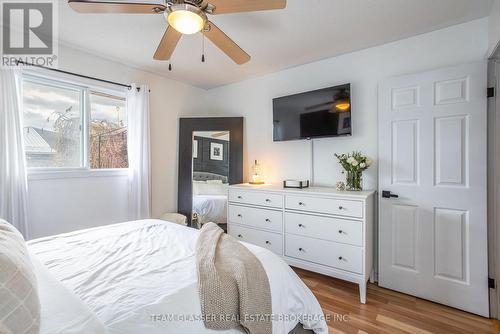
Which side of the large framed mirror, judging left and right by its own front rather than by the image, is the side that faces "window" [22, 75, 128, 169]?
right

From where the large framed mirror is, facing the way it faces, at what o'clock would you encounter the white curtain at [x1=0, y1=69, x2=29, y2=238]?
The white curtain is roughly at 2 o'clock from the large framed mirror.

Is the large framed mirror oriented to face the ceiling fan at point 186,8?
yes

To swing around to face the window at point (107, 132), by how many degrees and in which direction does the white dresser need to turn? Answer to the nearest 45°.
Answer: approximately 45° to its right

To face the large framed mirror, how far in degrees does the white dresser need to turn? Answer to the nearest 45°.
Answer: approximately 90° to its right

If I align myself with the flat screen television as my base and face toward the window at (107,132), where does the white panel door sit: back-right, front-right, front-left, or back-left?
back-left

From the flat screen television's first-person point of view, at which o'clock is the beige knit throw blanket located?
The beige knit throw blanket is roughly at 11 o'clock from the flat screen television.

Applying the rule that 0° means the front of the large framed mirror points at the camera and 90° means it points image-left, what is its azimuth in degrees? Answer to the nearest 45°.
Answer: approximately 0°

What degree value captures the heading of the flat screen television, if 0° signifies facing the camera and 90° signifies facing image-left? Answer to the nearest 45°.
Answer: approximately 45°

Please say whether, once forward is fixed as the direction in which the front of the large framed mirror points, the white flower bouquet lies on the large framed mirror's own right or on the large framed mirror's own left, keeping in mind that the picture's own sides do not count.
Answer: on the large framed mirror's own left
